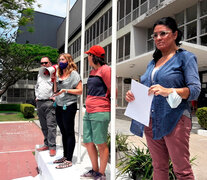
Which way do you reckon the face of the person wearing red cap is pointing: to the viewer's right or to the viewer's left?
to the viewer's left

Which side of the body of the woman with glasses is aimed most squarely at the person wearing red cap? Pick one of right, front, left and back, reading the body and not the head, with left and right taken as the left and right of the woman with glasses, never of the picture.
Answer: right

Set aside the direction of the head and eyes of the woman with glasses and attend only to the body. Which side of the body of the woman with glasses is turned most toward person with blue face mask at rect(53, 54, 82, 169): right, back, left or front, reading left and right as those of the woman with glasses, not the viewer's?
right

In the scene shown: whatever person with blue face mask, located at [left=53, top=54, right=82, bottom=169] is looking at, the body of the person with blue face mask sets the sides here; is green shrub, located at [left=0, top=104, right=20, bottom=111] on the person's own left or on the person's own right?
on the person's own right

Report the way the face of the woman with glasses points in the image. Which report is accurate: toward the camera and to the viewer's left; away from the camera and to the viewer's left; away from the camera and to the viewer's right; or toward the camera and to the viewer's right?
toward the camera and to the viewer's left

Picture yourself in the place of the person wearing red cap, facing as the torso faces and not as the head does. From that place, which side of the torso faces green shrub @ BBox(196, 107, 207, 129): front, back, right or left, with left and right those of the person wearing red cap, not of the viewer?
back

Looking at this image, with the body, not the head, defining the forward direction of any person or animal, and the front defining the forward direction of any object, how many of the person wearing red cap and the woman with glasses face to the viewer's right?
0
